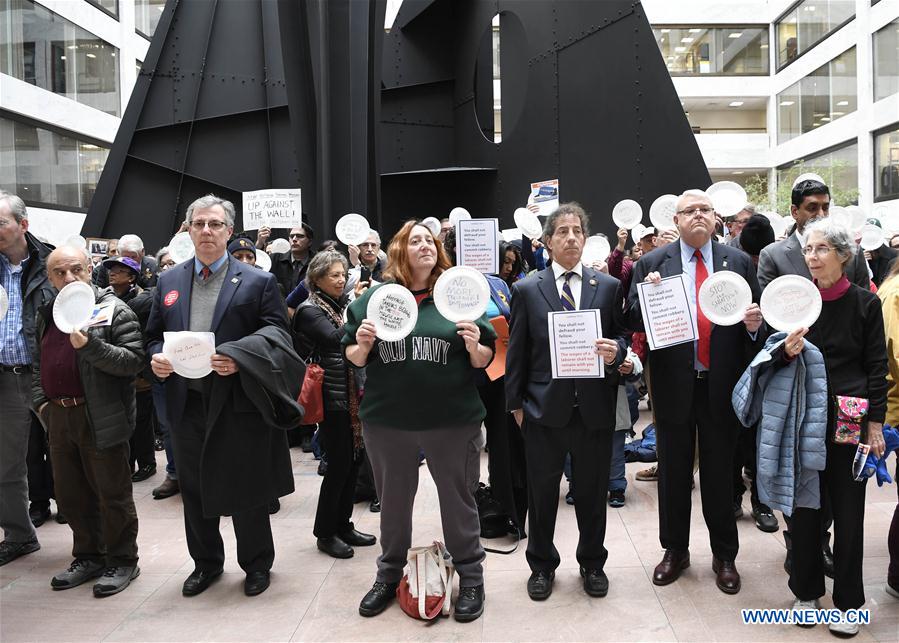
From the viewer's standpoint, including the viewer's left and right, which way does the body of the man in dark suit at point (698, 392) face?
facing the viewer

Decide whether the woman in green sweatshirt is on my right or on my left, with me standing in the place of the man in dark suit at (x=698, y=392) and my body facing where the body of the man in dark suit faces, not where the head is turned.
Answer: on my right

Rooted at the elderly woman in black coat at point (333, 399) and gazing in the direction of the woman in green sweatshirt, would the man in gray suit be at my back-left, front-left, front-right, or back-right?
front-left

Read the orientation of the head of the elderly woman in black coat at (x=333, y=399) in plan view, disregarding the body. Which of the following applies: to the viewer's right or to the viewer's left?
to the viewer's right

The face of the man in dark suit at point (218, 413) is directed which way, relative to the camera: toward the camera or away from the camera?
toward the camera

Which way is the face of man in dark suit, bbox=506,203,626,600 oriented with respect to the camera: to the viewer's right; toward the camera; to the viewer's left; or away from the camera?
toward the camera

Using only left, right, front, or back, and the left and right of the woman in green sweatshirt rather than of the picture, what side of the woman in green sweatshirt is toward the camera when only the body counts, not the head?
front

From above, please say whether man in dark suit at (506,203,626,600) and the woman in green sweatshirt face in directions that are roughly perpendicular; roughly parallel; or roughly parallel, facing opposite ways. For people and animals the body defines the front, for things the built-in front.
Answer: roughly parallel
